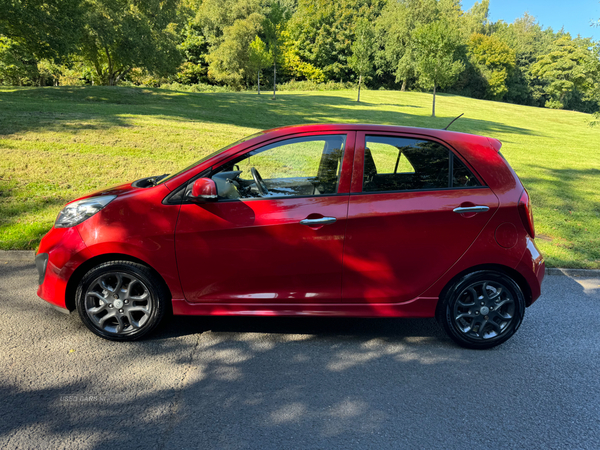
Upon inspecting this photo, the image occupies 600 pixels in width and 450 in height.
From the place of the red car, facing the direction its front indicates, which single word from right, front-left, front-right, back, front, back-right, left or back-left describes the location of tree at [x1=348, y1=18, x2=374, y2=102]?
right

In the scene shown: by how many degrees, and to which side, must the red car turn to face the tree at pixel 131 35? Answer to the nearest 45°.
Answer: approximately 90° to its right

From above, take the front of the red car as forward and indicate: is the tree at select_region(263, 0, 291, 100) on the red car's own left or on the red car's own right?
on the red car's own right

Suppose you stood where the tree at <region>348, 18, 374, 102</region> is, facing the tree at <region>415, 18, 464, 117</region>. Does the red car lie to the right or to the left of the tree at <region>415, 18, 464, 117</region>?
right

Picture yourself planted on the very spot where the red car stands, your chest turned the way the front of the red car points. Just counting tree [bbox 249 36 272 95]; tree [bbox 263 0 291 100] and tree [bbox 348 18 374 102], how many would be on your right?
3

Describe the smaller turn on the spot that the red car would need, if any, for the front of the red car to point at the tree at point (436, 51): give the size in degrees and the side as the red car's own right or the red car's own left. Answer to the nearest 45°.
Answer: approximately 90° to the red car's own right

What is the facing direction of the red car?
to the viewer's left

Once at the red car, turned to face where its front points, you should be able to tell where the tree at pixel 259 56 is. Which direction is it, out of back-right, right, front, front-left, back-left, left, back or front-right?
right
